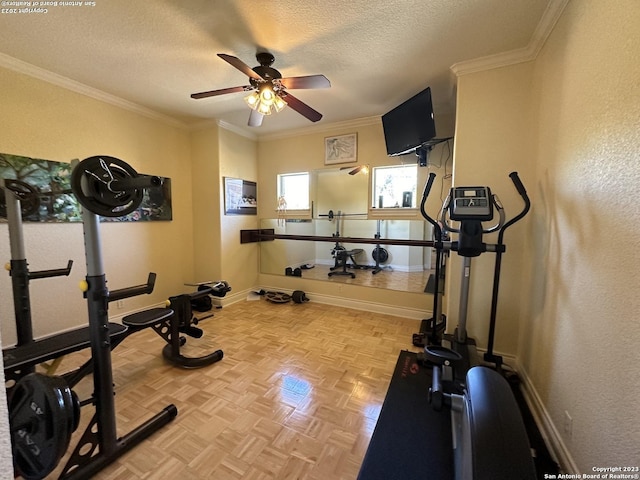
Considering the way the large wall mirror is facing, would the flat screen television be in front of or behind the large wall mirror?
in front

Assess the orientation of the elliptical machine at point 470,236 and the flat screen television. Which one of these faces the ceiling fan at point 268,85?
the flat screen television

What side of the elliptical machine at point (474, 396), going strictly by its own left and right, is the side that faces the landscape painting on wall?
left

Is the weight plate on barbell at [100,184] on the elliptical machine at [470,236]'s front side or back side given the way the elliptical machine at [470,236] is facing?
on the back side

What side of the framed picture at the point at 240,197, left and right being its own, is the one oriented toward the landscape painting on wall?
right

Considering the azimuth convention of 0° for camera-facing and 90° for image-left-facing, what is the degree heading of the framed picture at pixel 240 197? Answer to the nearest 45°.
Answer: approximately 315°

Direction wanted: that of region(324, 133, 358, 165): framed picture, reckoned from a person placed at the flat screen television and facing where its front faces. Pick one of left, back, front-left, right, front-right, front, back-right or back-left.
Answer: right

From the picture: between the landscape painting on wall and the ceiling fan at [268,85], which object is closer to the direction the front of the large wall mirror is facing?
the ceiling fan

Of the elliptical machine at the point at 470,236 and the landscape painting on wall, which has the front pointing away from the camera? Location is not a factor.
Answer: the elliptical machine

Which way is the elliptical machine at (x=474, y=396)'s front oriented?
away from the camera

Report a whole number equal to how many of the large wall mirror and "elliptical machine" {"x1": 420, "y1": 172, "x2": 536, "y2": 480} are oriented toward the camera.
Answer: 1
